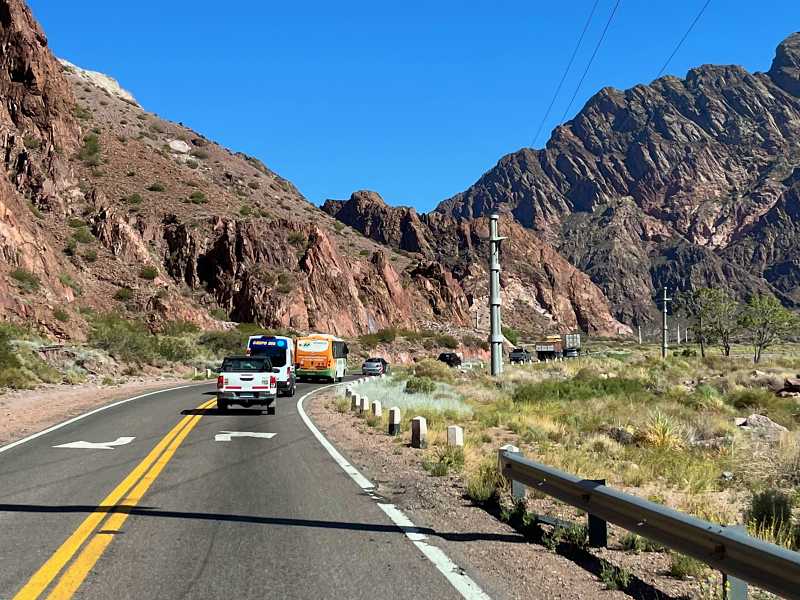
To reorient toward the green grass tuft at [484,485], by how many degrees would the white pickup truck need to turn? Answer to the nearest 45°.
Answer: approximately 180°

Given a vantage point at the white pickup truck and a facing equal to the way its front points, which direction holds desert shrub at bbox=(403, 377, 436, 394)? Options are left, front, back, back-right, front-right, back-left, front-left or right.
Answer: front-right

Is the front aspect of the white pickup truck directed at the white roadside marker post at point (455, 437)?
no

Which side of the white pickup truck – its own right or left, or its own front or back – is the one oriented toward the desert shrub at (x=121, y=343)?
front

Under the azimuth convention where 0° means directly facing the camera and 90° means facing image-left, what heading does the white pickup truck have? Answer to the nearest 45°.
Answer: approximately 180°

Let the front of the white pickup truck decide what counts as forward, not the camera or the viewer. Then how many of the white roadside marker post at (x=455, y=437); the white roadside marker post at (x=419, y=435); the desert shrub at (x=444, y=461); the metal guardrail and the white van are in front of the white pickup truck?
1

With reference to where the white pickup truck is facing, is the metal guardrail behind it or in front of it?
behind

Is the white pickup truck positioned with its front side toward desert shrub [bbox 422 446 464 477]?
no

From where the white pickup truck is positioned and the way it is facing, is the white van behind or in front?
in front

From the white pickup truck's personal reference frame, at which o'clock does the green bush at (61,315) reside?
The green bush is roughly at 11 o'clock from the white pickup truck.

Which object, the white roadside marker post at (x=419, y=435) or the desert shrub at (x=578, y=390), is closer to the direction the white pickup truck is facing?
the desert shrub

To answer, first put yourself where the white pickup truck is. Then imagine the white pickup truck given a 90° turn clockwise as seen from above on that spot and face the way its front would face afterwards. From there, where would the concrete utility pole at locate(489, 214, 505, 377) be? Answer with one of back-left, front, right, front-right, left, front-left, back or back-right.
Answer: front-left

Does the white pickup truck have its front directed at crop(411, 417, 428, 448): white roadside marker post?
no

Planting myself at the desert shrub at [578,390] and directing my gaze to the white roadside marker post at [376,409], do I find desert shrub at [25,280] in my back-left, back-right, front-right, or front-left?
front-right
